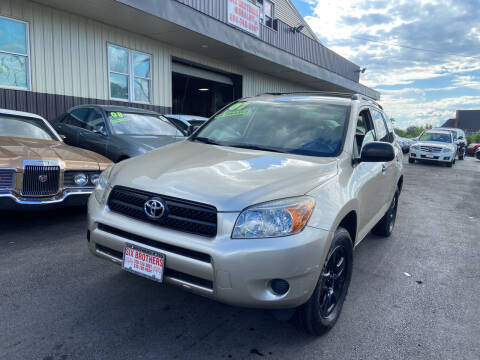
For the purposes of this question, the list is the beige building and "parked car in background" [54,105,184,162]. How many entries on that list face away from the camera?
0

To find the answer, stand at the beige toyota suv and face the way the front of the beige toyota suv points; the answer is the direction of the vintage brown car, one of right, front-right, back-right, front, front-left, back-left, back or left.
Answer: right

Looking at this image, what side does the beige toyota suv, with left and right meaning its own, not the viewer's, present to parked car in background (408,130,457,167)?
back

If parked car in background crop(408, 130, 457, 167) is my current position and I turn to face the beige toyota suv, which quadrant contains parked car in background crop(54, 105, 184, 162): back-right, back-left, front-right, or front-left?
front-right

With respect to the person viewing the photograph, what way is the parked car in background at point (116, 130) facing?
facing the viewer and to the right of the viewer

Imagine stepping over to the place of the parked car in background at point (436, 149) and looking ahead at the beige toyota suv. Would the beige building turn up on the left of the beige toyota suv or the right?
right

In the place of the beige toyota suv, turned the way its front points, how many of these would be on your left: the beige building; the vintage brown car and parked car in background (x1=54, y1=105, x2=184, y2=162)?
0

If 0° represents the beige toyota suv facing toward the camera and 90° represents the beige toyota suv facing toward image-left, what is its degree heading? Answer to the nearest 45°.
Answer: approximately 45°

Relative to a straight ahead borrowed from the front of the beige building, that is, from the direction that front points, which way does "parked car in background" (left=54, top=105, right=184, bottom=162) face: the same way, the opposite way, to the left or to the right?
the same way

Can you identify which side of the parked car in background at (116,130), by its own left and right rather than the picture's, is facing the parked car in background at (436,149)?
left

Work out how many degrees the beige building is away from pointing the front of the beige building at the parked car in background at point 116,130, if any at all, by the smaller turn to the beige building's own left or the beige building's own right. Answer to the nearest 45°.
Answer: approximately 45° to the beige building's own right

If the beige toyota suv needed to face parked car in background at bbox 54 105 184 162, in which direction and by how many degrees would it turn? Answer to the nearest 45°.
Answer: approximately 90° to its right
